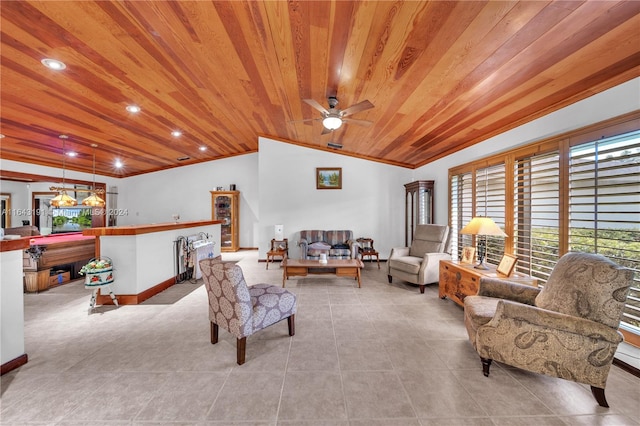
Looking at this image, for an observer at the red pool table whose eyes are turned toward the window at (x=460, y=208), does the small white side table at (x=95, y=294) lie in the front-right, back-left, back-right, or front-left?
front-right

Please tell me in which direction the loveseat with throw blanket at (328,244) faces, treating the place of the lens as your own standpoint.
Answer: facing the viewer

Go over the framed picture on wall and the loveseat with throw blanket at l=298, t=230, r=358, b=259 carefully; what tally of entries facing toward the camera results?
2

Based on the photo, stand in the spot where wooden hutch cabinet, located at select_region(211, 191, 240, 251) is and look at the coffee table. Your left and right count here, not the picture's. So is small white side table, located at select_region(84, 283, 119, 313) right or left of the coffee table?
right

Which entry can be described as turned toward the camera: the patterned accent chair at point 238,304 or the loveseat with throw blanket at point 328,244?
the loveseat with throw blanket

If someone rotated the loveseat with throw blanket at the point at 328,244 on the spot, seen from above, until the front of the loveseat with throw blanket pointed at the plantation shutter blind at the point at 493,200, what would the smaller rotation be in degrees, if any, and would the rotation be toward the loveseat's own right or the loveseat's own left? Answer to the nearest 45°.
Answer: approximately 45° to the loveseat's own left

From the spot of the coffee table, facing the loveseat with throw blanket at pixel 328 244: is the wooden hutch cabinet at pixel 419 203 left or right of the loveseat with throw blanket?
right

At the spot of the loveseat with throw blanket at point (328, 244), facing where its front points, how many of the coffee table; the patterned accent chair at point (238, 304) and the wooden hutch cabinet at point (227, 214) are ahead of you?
2

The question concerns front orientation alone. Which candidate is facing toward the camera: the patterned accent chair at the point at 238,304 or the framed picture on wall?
the framed picture on wall

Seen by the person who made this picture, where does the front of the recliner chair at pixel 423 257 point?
facing the viewer and to the left of the viewer

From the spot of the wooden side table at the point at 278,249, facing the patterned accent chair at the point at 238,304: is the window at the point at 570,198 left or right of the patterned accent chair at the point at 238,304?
left

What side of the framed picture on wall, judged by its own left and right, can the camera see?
front

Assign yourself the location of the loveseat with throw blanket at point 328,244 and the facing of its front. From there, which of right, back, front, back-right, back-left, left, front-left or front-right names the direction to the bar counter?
front-right

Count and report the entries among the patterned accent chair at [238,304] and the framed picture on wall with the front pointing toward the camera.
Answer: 1

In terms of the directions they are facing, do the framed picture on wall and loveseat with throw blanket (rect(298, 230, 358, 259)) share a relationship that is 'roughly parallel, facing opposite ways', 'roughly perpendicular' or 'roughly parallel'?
roughly parallel
